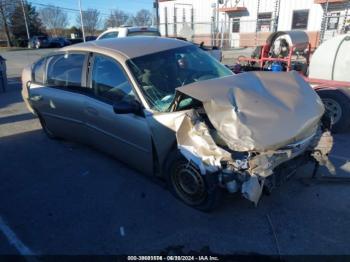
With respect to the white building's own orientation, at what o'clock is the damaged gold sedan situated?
The damaged gold sedan is roughly at 12 o'clock from the white building.

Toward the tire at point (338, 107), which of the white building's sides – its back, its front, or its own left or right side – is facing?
front

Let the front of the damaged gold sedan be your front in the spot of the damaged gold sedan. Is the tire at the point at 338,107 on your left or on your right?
on your left

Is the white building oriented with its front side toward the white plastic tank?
yes

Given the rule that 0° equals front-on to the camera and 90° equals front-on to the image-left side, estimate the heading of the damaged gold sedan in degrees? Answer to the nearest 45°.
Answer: approximately 315°

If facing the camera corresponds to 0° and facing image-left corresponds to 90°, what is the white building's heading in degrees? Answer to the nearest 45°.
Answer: approximately 0°

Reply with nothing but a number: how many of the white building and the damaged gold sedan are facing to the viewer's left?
0

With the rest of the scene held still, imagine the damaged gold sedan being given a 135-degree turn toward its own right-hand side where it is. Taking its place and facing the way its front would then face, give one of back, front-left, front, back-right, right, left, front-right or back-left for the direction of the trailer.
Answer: back-right

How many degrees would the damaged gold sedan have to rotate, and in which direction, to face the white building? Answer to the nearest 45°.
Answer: approximately 135° to its left

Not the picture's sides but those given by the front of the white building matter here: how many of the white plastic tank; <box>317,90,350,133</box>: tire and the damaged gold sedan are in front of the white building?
3

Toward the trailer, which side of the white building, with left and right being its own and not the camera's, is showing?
front
